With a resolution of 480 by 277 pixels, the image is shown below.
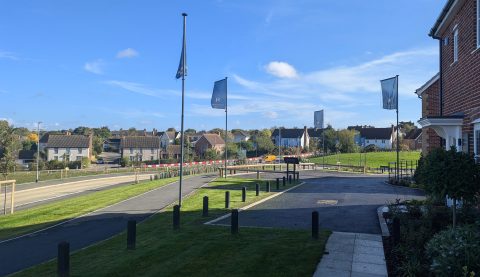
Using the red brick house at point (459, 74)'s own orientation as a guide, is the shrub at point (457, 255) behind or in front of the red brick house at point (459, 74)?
in front

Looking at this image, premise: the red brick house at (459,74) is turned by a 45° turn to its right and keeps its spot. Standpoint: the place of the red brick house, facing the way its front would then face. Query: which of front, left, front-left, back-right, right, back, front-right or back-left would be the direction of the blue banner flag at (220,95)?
front-right

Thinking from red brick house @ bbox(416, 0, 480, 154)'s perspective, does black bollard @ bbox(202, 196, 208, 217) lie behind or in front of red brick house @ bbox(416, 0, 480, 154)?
in front

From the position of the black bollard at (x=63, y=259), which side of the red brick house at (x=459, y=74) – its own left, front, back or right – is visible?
front

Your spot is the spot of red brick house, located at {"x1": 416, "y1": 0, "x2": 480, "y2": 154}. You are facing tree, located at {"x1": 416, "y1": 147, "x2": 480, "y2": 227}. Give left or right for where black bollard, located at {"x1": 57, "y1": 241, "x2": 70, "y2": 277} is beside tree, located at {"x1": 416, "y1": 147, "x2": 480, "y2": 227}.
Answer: right

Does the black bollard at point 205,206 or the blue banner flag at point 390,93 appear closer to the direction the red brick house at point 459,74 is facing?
the black bollard

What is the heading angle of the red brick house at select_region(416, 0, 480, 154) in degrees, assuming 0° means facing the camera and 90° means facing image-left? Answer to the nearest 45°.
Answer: approximately 45°

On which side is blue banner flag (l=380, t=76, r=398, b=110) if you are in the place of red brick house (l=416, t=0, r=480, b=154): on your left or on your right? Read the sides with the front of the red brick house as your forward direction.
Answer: on your right

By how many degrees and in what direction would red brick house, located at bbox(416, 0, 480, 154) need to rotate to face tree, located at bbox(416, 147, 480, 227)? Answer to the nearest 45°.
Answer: approximately 45° to its left
